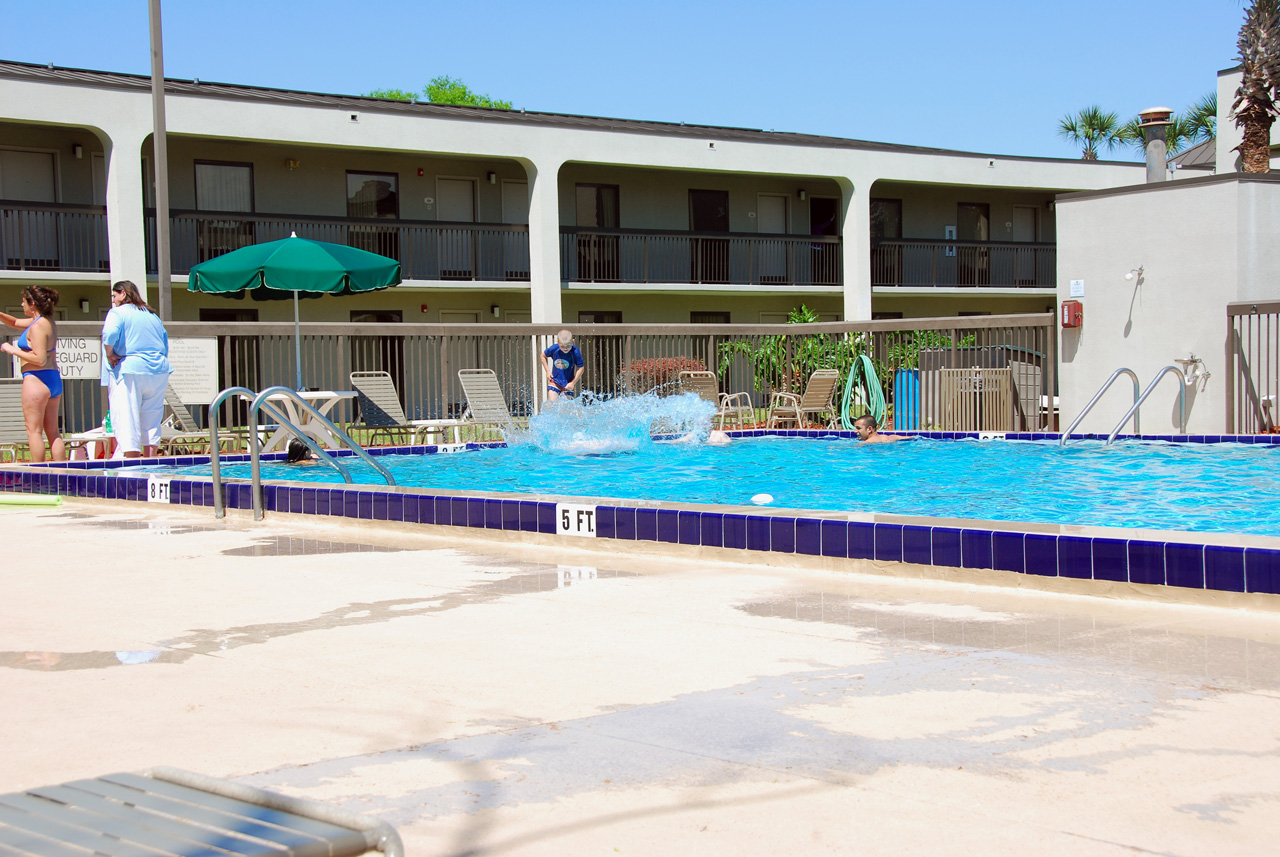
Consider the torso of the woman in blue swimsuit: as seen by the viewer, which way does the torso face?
to the viewer's left

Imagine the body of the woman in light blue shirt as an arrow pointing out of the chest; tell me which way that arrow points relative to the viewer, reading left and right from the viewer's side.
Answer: facing away from the viewer and to the left of the viewer

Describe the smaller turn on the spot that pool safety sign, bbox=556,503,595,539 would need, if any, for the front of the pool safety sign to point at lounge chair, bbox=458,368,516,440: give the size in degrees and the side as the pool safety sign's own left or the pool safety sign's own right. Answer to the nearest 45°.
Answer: approximately 180°

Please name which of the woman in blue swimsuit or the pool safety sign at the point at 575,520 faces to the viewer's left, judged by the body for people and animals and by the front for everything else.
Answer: the woman in blue swimsuit

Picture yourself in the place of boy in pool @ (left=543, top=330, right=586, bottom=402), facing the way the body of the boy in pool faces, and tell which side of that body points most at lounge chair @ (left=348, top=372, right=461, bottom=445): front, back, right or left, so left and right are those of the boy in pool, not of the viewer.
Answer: right

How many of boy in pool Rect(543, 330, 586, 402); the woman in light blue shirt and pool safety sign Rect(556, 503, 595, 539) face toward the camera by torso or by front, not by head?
2

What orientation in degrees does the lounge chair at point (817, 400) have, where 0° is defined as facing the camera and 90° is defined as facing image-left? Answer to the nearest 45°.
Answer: approximately 45°

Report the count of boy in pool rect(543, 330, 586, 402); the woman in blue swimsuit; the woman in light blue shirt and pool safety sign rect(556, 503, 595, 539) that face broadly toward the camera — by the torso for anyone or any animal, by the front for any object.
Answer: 2

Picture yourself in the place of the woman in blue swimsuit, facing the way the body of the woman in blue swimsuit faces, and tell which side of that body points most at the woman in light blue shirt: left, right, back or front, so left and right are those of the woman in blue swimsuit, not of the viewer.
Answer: back

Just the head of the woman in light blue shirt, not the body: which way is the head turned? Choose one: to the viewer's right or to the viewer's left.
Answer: to the viewer's left

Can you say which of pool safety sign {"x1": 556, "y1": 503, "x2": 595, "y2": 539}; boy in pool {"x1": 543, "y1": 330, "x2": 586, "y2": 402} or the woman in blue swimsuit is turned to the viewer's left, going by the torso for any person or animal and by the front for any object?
the woman in blue swimsuit
